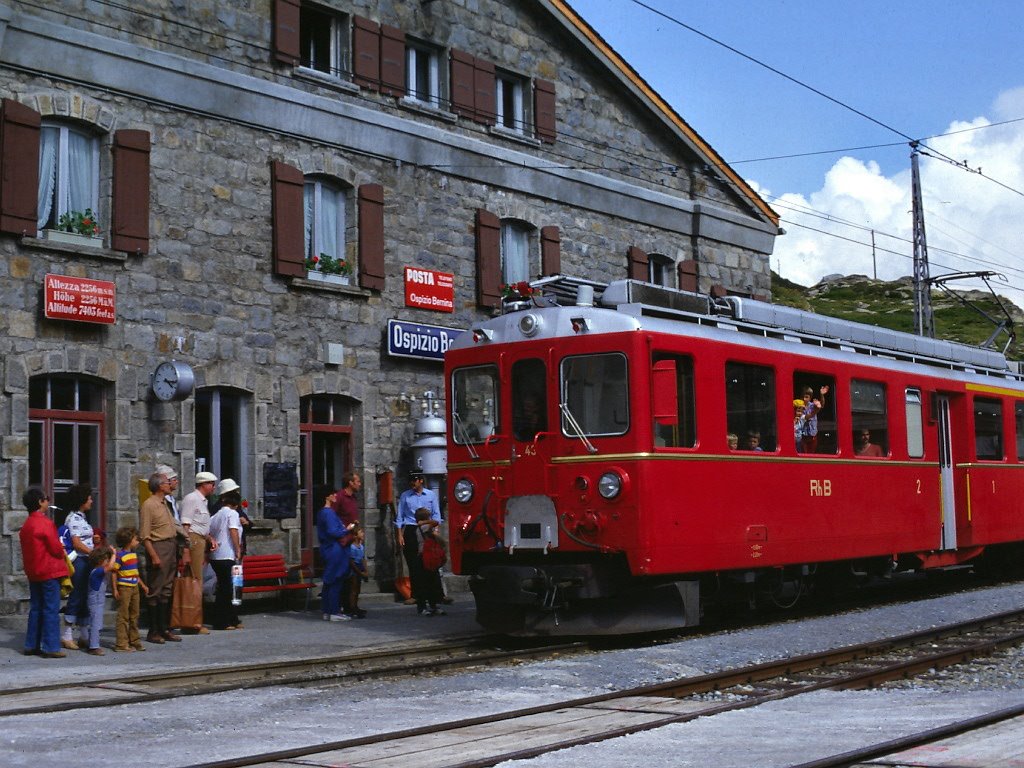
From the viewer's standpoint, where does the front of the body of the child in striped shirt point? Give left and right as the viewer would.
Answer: facing the viewer and to the right of the viewer

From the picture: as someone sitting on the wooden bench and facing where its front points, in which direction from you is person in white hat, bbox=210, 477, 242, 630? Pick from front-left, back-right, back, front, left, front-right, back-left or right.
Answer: front-right

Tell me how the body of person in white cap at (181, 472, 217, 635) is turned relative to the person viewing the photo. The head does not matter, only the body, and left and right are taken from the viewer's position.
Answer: facing to the right of the viewer

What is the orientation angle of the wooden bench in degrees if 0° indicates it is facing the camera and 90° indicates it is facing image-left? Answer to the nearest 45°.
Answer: approximately 315°

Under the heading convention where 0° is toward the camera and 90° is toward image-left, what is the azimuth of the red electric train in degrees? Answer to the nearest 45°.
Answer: approximately 45°

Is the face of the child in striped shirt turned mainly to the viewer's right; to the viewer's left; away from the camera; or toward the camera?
to the viewer's right

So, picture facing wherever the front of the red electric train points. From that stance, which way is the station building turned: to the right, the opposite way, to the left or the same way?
to the left

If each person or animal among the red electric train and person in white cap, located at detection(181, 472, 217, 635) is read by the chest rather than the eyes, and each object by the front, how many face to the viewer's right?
1

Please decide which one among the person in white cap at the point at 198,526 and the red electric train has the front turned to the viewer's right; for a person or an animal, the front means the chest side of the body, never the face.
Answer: the person in white cap
